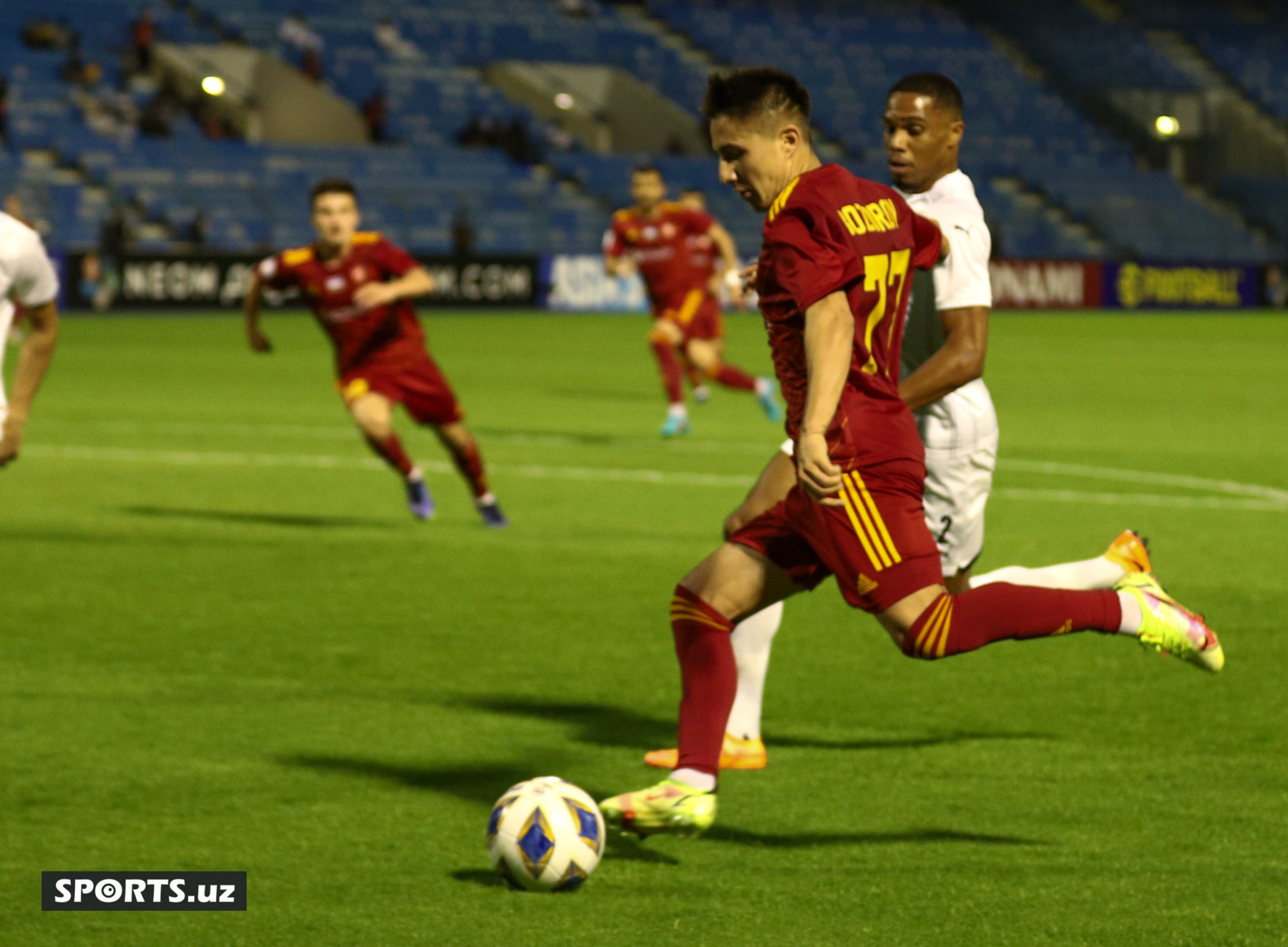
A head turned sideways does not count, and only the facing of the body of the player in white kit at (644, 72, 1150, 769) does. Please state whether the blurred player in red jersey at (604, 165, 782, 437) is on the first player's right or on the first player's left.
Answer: on the first player's right

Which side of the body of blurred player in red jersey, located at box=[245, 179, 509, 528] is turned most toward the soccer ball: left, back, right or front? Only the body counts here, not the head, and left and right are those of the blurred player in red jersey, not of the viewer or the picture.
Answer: front

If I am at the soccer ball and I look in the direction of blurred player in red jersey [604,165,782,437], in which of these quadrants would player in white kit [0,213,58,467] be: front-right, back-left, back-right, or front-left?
front-left

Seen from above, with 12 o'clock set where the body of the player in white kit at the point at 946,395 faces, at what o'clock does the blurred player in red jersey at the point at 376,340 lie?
The blurred player in red jersey is roughly at 2 o'clock from the player in white kit.

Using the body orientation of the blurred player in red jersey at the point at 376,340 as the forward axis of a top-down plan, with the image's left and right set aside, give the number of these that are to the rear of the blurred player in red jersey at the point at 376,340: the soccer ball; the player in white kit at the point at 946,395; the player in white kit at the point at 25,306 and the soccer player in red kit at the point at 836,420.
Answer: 0

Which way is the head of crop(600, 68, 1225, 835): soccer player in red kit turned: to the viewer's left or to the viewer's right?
to the viewer's left

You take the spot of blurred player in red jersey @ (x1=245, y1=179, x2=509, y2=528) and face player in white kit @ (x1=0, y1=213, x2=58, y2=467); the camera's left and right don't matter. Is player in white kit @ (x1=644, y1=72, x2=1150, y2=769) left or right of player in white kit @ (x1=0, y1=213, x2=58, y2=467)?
left

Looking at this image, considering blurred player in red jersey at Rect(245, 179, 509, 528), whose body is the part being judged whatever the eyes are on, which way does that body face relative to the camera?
toward the camera

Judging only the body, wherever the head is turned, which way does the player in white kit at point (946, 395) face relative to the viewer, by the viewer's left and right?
facing to the left of the viewer

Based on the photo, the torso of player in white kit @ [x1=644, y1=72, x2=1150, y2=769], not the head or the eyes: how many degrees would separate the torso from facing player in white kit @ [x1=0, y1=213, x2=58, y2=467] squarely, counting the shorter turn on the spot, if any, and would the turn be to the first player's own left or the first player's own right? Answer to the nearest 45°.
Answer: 0° — they already face them

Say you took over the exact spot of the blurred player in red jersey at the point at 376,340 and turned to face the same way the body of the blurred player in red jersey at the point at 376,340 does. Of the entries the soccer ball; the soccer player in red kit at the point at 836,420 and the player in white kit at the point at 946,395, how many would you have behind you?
0

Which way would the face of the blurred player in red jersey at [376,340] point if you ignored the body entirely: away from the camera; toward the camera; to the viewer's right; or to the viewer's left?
toward the camera
